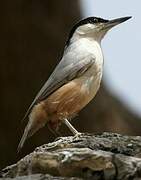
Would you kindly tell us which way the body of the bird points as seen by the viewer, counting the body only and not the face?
to the viewer's right
